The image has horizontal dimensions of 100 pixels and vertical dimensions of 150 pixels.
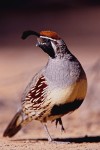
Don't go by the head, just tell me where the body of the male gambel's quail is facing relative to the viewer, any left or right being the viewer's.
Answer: facing the viewer and to the right of the viewer
